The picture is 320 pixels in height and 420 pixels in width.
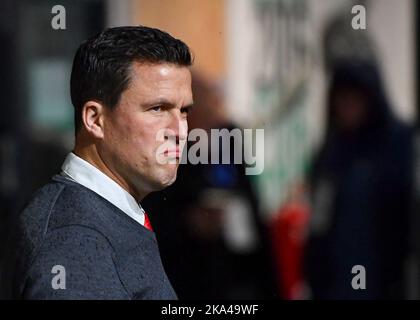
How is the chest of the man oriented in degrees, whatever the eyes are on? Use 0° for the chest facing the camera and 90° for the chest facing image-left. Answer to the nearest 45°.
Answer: approximately 270°

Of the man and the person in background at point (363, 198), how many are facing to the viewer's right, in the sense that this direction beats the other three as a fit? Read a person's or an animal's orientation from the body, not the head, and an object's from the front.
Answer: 1

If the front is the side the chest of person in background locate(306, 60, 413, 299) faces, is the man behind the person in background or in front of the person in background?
in front

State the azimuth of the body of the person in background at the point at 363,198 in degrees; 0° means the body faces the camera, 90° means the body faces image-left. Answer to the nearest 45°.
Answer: approximately 45°
